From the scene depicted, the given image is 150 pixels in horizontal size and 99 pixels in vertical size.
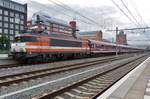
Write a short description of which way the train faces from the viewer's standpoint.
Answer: facing the viewer and to the left of the viewer
